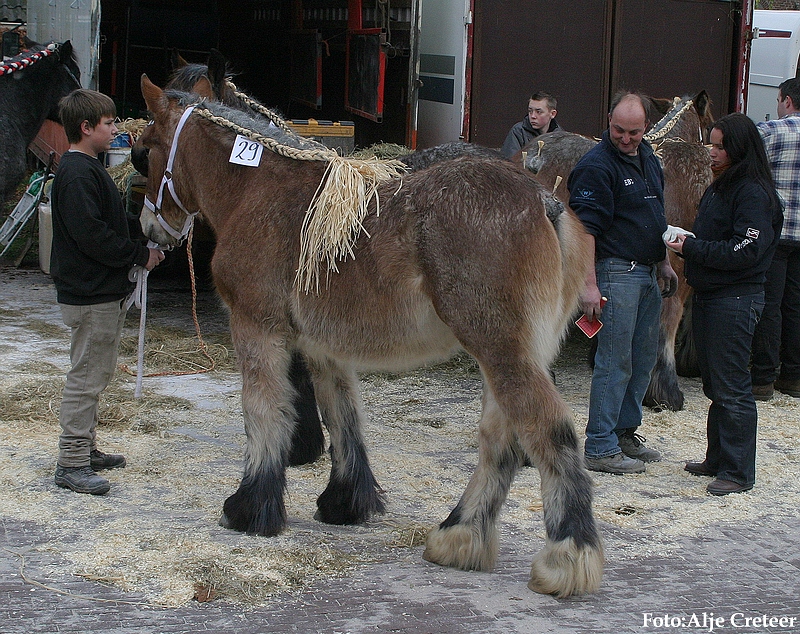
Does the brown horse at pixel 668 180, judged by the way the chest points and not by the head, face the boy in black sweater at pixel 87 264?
no

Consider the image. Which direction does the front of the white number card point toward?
toward the camera

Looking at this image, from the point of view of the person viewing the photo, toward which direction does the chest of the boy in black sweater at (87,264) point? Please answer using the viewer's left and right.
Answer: facing to the right of the viewer

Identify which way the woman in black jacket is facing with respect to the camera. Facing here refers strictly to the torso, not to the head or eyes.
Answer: to the viewer's left

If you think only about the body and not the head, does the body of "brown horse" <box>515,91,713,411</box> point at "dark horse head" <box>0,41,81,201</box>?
no

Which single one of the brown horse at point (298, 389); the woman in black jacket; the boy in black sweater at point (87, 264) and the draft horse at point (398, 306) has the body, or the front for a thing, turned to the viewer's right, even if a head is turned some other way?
the boy in black sweater

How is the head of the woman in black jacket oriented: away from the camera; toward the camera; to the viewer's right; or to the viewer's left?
to the viewer's left

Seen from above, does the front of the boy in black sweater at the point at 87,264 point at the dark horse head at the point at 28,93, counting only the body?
no

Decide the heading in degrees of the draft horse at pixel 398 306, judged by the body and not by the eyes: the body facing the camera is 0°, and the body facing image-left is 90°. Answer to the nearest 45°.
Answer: approximately 135°

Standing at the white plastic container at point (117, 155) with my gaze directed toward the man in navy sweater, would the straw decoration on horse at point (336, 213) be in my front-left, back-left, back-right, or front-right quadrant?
front-right
